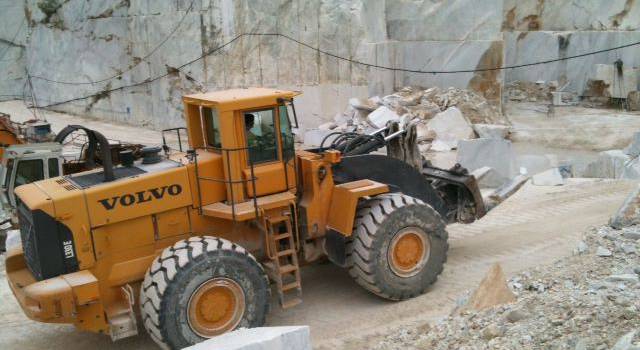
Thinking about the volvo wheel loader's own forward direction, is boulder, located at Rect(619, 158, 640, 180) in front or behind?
in front

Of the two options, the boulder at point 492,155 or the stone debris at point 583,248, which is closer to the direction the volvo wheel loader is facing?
the boulder

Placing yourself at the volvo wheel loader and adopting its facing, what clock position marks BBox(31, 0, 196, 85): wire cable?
The wire cable is roughly at 10 o'clock from the volvo wheel loader.

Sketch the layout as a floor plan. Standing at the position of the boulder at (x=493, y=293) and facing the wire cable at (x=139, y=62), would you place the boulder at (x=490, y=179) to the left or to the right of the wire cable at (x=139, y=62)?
right

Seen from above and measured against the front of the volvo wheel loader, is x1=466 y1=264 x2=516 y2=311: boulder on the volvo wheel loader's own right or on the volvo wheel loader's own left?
on the volvo wheel loader's own right

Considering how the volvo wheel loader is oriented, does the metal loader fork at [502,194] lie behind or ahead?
ahead

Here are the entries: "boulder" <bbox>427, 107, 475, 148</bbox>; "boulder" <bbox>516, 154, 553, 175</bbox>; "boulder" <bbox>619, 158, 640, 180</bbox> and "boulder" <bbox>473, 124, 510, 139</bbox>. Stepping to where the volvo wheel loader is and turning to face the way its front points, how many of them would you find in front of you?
4

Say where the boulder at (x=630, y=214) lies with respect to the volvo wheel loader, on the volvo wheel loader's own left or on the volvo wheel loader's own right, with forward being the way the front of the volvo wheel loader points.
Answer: on the volvo wheel loader's own right

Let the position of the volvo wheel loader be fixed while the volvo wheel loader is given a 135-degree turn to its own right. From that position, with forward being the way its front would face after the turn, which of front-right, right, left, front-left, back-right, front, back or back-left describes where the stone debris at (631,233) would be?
left

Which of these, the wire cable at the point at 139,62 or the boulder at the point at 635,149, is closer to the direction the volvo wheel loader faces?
the boulder

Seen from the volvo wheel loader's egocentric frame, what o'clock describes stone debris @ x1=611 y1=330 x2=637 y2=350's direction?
The stone debris is roughly at 3 o'clock from the volvo wheel loader.

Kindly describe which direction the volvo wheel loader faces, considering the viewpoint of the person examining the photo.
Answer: facing away from the viewer and to the right of the viewer

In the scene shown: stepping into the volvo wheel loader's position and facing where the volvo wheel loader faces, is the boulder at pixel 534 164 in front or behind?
in front

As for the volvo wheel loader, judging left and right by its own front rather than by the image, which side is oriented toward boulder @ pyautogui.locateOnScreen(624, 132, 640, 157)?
front
